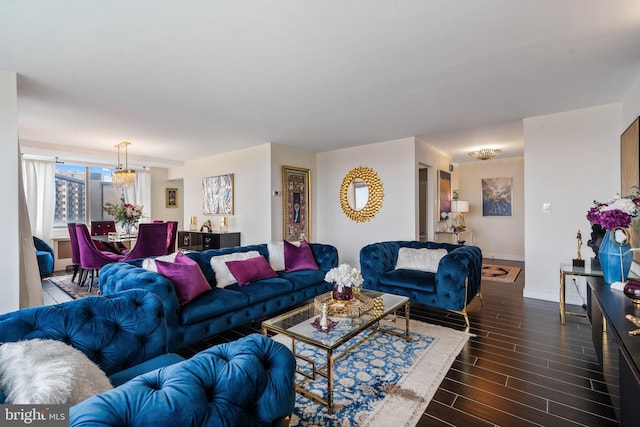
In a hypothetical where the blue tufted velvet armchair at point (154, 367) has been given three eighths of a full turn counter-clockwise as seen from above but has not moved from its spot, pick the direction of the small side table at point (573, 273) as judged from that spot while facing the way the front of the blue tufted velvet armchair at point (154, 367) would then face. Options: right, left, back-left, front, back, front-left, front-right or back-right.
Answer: back

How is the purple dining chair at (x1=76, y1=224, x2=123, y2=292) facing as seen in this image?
to the viewer's right

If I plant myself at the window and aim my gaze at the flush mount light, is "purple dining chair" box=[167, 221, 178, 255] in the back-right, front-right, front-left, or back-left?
front-right

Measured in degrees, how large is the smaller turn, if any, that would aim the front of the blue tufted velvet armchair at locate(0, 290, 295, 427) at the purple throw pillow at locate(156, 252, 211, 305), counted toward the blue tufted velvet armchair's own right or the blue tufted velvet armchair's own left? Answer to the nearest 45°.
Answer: approximately 45° to the blue tufted velvet armchair's own left

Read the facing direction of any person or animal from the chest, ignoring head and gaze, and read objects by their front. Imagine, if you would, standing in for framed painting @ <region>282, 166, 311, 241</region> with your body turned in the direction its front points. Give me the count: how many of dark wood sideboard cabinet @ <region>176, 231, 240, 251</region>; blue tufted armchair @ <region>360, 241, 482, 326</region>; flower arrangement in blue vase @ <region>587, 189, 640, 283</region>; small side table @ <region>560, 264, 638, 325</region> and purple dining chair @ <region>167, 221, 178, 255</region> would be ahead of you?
3

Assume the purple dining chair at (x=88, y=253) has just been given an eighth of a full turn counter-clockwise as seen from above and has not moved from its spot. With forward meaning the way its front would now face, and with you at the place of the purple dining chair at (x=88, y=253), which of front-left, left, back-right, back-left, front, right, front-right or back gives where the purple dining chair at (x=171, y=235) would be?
front-right

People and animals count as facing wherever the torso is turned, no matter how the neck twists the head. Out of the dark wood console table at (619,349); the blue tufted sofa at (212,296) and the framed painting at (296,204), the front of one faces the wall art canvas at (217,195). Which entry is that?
the dark wood console table

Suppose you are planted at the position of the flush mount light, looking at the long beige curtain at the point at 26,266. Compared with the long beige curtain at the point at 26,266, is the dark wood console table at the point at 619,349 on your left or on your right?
left

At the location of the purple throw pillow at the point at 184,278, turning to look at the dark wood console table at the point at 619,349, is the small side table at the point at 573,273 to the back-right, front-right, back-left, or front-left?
front-left

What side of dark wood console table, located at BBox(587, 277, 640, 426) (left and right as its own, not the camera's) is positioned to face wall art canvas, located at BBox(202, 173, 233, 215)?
front

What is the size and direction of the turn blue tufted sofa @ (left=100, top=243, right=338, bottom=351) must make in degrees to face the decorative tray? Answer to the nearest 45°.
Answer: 0° — it already faces it

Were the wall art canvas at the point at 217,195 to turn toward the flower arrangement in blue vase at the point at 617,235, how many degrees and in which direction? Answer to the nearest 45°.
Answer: approximately 90° to its left

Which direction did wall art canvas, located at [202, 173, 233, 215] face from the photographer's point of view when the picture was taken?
facing the viewer and to the left of the viewer

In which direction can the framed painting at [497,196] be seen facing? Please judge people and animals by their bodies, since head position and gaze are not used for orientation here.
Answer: toward the camera

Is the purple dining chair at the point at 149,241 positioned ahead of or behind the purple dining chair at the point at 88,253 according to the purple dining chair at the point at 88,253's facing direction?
ahead

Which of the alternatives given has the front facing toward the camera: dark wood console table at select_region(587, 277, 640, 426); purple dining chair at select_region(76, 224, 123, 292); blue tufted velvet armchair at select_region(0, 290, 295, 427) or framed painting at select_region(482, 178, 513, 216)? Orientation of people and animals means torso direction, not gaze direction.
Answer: the framed painting

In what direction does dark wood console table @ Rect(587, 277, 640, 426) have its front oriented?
to the viewer's left
